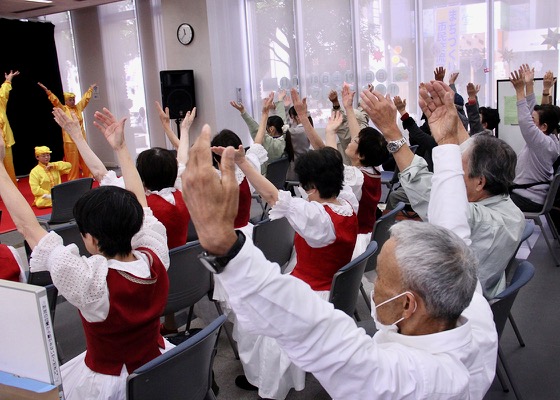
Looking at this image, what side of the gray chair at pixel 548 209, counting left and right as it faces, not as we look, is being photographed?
left

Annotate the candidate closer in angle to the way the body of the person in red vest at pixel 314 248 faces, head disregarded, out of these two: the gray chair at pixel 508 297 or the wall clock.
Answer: the wall clock

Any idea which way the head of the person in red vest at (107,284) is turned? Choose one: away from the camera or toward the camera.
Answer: away from the camera

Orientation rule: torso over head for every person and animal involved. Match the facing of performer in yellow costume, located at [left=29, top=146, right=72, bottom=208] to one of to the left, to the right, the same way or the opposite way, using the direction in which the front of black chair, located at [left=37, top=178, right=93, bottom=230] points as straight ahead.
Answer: the opposite way

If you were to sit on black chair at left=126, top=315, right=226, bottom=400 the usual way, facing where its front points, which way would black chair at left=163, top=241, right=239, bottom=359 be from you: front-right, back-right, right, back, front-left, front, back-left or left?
front-right

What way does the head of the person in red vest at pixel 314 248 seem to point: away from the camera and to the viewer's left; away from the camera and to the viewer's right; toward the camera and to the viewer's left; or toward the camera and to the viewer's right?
away from the camera and to the viewer's left

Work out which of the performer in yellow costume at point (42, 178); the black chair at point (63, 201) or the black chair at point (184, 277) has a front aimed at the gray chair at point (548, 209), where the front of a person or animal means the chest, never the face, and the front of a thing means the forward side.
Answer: the performer in yellow costume

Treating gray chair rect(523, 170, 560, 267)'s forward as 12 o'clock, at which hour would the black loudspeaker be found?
The black loudspeaker is roughly at 1 o'clock from the gray chair.

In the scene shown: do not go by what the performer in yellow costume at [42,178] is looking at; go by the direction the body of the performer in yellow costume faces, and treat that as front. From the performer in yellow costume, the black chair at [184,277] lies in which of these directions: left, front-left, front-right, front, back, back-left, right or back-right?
front-right

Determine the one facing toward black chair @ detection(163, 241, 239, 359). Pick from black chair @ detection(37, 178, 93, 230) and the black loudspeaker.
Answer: the black loudspeaker

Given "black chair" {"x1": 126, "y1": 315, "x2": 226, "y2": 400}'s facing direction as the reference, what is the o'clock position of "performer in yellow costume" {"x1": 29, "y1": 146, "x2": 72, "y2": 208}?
The performer in yellow costume is roughly at 1 o'clock from the black chair.

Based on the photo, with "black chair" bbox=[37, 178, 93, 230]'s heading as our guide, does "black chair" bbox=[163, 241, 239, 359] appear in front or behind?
behind

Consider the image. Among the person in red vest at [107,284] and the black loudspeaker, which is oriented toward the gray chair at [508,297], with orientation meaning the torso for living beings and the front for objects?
the black loudspeaker

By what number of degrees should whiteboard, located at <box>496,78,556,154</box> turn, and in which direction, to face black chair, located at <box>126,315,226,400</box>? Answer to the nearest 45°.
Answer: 0° — it already faces it

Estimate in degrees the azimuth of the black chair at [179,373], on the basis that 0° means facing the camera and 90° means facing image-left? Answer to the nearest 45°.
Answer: approximately 135°
